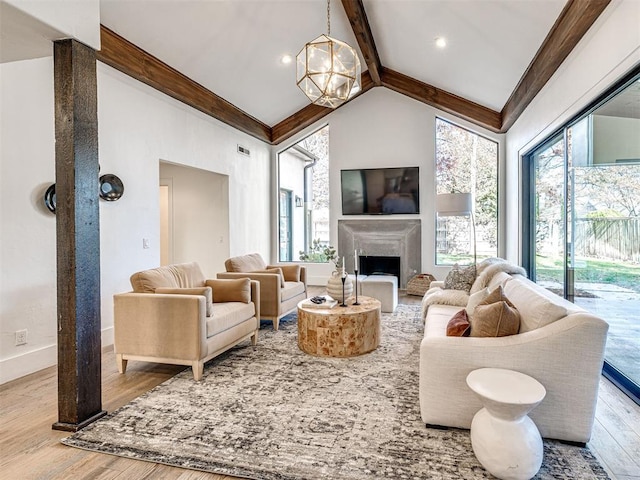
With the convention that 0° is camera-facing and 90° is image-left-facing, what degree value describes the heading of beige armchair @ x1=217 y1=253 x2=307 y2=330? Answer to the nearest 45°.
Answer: approximately 315°

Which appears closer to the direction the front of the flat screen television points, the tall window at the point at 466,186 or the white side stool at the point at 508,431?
the white side stool

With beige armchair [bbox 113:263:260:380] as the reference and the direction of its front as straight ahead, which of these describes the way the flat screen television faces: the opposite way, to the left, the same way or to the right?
to the right

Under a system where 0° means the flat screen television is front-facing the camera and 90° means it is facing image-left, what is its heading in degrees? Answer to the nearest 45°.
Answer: approximately 0°

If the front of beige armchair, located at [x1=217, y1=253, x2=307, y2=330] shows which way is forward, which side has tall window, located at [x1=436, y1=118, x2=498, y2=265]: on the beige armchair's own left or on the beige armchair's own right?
on the beige armchair's own left

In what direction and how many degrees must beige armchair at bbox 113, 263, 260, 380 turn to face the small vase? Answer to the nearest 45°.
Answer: approximately 45° to its left

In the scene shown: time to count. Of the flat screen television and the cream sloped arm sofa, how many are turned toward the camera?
1

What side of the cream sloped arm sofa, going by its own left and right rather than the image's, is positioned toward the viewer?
left

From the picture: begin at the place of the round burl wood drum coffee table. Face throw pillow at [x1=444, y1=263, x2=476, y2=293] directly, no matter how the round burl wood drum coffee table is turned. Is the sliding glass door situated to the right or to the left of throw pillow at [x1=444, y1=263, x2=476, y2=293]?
right
